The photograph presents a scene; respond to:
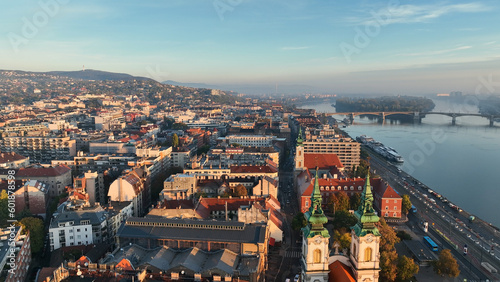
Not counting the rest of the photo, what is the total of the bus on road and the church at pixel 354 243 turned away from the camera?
1
